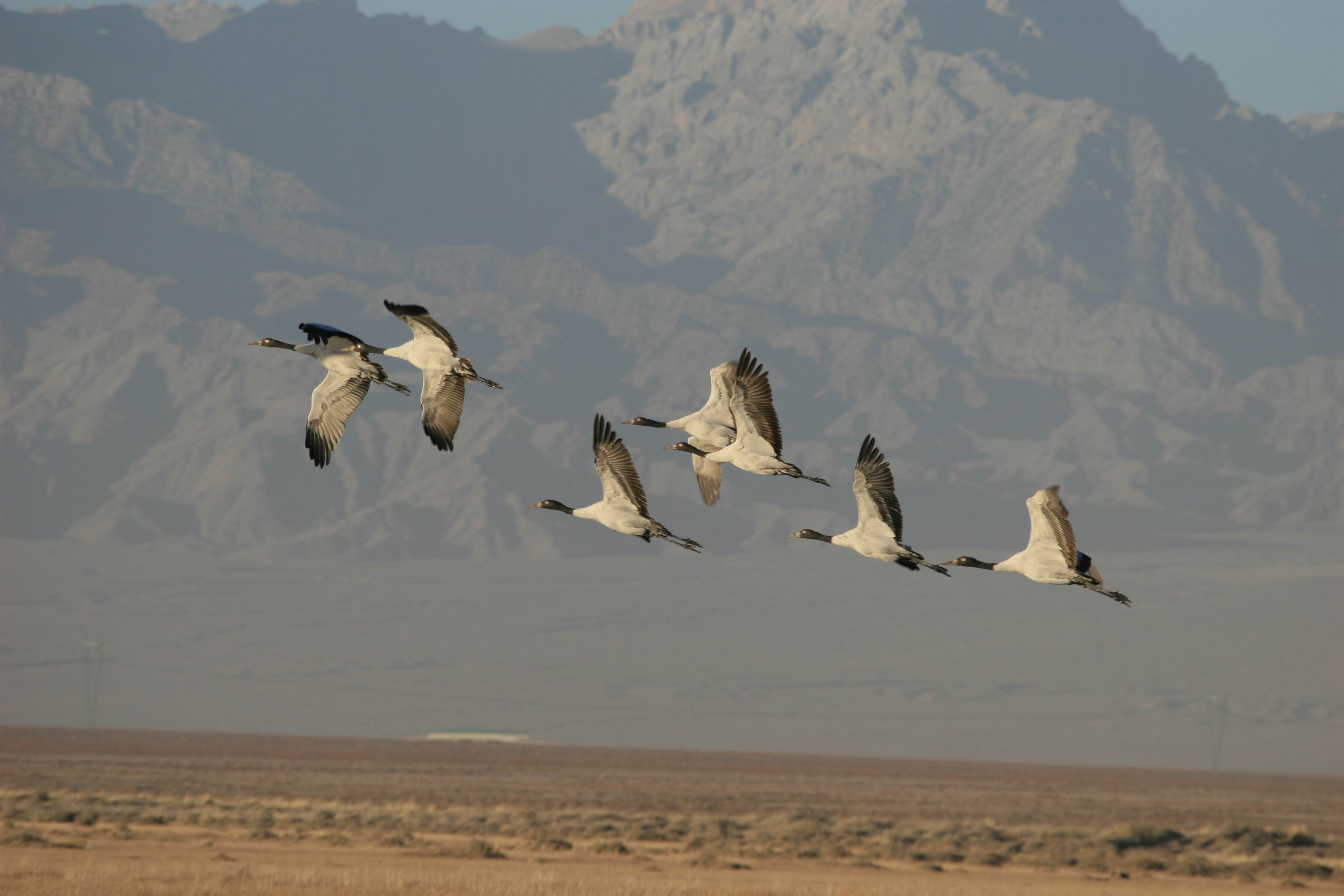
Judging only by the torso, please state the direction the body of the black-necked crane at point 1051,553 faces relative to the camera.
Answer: to the viewer's left

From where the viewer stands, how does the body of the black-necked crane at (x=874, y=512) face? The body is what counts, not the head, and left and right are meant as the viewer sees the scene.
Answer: facing to the left of the viewer

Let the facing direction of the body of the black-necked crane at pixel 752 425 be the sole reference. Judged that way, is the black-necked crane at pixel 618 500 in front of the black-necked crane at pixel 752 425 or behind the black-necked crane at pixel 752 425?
in front

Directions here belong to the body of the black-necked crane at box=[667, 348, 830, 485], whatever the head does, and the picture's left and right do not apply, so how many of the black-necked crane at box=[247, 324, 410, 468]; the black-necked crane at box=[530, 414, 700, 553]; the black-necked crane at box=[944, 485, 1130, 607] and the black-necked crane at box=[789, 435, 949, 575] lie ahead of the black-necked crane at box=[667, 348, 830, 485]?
2

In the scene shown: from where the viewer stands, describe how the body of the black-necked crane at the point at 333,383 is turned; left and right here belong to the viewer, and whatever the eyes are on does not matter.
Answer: facing to the left of the viewer

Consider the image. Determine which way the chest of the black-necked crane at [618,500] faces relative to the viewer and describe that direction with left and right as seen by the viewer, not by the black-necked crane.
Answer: facing to the left of the viewer

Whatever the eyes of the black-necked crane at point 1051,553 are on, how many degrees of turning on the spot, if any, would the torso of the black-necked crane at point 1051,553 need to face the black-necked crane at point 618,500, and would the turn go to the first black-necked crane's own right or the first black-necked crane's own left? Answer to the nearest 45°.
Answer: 0° — it already faces it

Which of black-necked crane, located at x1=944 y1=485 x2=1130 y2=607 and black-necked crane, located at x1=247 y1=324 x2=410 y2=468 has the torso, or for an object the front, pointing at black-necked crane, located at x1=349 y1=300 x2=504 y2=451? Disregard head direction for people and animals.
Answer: black-necked crane, located at x1=944 y1=485 x2=1130 y2=607

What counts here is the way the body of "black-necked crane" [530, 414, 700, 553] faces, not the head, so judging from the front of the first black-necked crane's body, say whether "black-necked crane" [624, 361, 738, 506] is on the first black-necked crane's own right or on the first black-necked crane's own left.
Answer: on the first black-necked crane's own right

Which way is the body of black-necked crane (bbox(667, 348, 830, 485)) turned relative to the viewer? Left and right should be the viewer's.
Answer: facing to the left of the viewer

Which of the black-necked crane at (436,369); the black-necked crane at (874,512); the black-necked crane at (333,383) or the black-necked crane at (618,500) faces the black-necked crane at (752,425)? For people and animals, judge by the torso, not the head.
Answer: the black-necked crane at (874,512)

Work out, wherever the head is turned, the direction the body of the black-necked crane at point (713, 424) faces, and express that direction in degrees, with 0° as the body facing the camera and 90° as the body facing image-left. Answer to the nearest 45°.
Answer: approximately 90°

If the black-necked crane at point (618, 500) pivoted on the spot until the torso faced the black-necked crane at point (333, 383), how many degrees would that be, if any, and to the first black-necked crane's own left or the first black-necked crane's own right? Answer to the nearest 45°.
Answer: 0° — it already faces it
